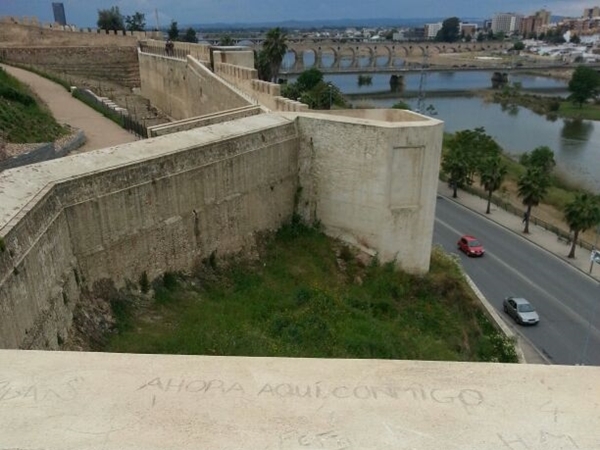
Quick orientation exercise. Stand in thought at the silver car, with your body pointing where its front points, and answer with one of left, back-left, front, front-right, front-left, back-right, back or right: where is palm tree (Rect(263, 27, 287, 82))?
back

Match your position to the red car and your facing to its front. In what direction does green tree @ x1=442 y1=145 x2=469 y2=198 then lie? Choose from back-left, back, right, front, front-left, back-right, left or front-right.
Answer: back-left

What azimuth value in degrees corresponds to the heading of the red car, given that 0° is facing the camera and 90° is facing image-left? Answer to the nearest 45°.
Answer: approximately 315°

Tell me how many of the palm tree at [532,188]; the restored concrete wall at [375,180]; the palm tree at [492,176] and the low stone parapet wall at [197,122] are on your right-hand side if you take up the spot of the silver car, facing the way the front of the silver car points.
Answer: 2

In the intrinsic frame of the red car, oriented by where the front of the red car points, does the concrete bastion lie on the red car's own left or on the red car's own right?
on the red car's own right

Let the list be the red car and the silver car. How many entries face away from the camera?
0

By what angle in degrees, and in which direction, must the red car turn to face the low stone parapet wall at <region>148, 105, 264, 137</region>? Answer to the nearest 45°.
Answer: approximately 90° to its right

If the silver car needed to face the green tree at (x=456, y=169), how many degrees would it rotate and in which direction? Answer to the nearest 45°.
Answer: approximately 135° to its left

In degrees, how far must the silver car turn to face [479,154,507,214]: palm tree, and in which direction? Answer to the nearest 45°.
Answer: approximately 135° to its left

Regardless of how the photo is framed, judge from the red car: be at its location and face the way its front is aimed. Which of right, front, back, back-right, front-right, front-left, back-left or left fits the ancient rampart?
back-right

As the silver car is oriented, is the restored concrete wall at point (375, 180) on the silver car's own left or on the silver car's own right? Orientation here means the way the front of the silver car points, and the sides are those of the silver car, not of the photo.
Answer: on the silver car's own right
